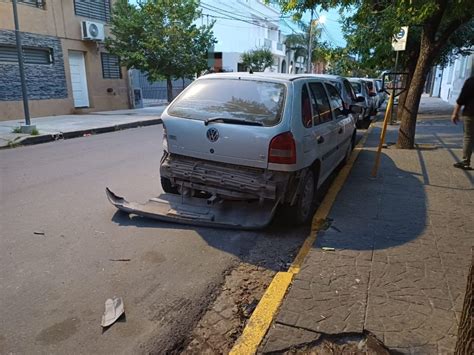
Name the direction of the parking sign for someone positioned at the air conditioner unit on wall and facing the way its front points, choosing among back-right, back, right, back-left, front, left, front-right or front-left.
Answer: front

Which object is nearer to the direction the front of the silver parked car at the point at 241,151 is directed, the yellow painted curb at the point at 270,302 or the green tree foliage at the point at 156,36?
the green tree foliage

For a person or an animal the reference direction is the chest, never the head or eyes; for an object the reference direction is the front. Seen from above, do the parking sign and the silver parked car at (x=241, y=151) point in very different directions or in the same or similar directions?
very different directions

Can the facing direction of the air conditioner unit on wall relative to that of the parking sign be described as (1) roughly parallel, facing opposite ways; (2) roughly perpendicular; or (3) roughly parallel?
roughly perpendicular

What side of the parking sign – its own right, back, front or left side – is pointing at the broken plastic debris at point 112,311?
front

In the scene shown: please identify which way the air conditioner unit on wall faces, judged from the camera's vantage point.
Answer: facing the viewer and to the right of the viewer

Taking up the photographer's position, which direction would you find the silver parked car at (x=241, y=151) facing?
facing away from the viewer and to the right of the viewer

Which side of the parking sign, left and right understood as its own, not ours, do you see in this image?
front

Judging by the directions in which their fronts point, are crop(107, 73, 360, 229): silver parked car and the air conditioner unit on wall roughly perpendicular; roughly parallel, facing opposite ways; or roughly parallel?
roughly perpendicular

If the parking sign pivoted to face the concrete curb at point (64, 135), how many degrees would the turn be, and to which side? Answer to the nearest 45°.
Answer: approximately 90° to its right

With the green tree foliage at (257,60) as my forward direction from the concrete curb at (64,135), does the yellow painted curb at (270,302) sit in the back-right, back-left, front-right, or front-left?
back-right

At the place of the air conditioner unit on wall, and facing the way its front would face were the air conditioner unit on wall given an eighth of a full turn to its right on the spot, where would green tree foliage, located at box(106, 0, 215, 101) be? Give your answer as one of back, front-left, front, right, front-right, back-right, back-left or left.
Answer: left

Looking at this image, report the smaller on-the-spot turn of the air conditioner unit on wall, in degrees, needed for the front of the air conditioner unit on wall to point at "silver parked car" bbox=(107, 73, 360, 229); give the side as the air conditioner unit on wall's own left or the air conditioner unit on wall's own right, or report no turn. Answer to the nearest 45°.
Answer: approximately 45° to the air conditioner unit on wall's own right

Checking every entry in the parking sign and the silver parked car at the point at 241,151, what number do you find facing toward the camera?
1

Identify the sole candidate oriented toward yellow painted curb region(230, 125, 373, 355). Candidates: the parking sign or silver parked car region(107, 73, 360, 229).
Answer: the parking sign
